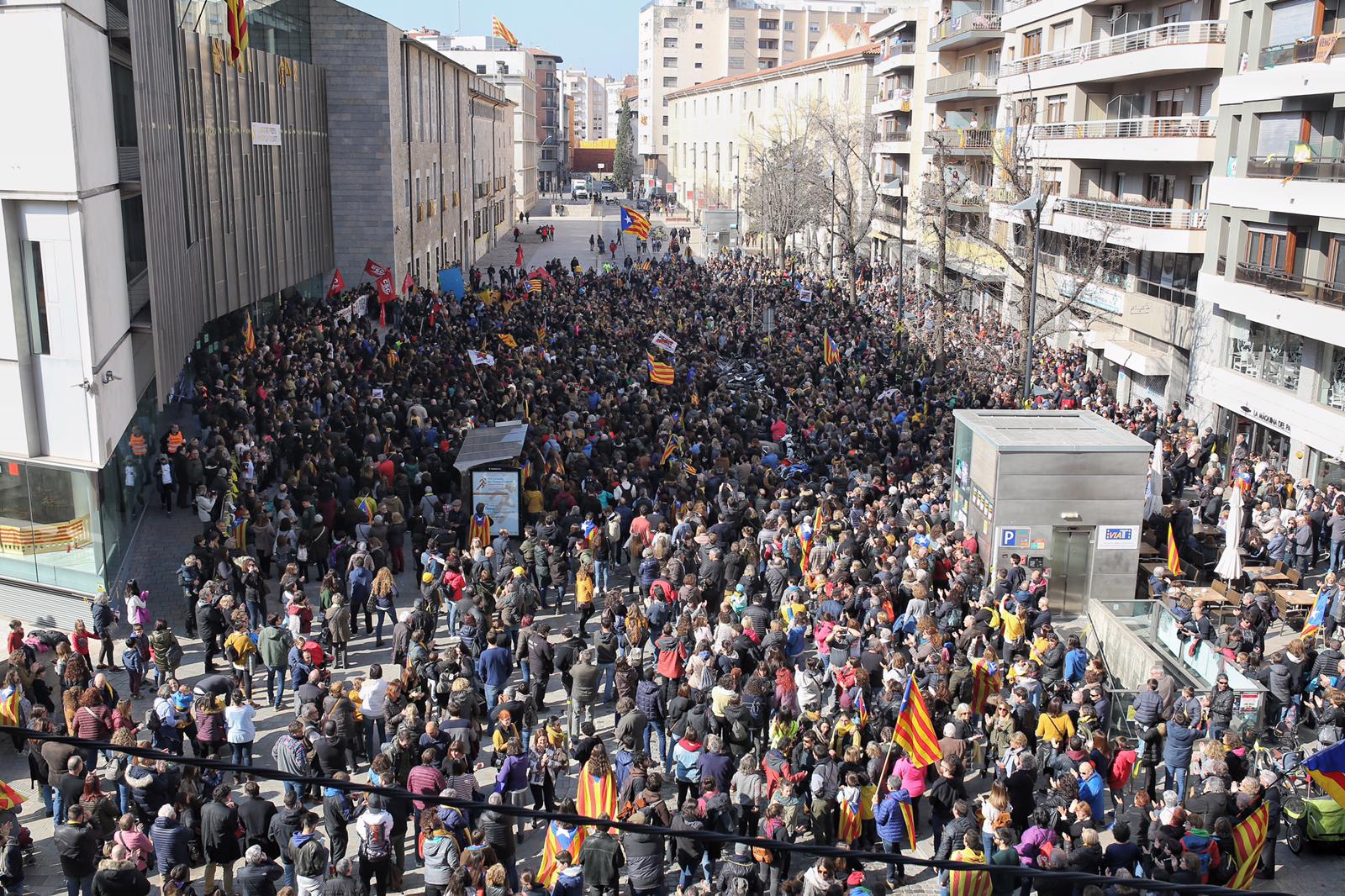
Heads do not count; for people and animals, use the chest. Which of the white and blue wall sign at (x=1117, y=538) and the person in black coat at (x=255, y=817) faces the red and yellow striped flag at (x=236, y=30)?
the person in black coat

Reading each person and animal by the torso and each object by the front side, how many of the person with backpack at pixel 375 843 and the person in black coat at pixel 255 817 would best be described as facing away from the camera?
2

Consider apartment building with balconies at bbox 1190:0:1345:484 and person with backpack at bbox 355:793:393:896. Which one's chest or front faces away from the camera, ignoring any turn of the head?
the person with backpack

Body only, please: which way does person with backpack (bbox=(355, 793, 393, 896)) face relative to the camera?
away from the camera

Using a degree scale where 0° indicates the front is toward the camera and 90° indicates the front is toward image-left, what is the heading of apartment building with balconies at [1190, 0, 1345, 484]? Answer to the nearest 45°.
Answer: approximately 45°

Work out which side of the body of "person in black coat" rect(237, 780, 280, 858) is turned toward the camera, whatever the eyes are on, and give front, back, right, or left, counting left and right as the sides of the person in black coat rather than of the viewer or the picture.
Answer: back

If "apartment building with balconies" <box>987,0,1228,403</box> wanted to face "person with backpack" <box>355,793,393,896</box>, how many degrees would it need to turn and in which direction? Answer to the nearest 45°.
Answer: approximately 45° to its left

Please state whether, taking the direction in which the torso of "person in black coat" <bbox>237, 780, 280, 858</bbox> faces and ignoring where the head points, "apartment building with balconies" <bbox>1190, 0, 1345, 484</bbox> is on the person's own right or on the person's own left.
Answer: on the person's own right

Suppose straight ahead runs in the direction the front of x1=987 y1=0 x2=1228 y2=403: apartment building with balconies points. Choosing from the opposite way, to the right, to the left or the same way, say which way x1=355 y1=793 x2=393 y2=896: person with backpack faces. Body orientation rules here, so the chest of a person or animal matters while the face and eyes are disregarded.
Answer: to the right

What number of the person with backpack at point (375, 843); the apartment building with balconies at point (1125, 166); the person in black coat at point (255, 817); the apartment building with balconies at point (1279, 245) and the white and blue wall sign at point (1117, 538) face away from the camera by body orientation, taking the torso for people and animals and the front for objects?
2
